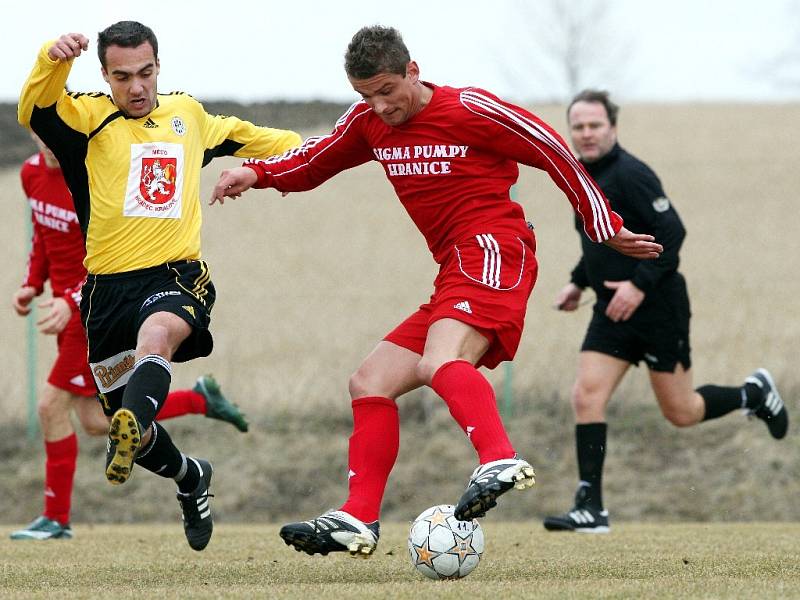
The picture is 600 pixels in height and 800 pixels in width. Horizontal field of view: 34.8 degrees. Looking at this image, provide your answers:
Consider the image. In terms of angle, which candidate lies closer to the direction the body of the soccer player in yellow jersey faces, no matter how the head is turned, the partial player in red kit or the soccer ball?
the soccer ball

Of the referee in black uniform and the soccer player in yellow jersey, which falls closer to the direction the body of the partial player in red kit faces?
the soccer player in yellow jersey

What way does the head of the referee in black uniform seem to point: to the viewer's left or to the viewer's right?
to the viewer's left

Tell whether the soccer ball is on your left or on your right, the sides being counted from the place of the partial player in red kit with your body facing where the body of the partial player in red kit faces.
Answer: on your left

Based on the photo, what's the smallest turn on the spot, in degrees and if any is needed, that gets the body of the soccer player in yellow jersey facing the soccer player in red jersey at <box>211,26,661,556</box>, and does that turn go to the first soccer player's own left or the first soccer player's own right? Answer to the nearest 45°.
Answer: approximately 45° to the first soccer player's own left

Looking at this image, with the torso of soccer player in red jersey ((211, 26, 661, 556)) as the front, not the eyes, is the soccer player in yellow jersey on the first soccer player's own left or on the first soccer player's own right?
on the first soccer player's own right

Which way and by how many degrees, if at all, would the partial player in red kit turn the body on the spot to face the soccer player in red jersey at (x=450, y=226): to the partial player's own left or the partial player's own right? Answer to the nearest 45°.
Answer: approximately 90° to the partial player's own left

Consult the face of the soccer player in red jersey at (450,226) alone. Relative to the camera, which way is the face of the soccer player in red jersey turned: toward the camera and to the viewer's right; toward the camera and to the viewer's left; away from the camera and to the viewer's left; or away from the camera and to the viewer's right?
toward the camera and to the viewer's left

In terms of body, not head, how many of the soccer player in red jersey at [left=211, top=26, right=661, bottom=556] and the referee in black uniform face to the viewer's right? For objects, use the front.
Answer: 0

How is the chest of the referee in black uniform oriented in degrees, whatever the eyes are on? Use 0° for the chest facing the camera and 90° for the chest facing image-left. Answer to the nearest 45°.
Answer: approximately 45°

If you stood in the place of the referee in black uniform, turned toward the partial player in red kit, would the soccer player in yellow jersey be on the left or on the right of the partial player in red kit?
left
